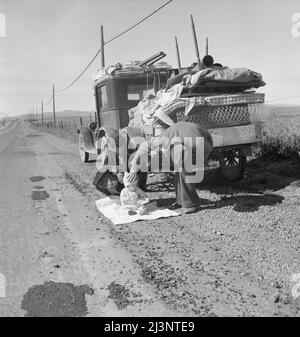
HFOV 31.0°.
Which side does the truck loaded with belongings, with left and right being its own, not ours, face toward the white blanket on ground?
left

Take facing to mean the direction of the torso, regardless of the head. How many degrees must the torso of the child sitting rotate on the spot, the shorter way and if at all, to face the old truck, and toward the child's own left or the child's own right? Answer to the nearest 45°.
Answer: approximately 135° to the child's own left

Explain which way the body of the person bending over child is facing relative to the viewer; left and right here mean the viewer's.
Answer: facing to the left of the viewer

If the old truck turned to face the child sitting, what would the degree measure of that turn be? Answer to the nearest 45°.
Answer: approximately 135° to its left

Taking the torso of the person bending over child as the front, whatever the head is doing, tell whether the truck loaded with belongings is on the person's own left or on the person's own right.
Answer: on the person's own right

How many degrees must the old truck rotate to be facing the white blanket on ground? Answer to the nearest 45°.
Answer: approximately 135° to its left

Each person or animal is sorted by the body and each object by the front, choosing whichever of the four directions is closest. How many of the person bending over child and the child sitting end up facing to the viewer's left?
1

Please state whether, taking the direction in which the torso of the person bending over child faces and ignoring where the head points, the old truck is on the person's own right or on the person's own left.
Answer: on the person's own right

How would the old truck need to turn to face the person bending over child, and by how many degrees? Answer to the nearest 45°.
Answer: approximately 135° to its left

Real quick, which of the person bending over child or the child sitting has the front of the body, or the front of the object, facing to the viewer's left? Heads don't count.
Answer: the person bending over child

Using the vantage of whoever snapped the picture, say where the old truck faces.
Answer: facing away from the viewer and to the left of the viewer
